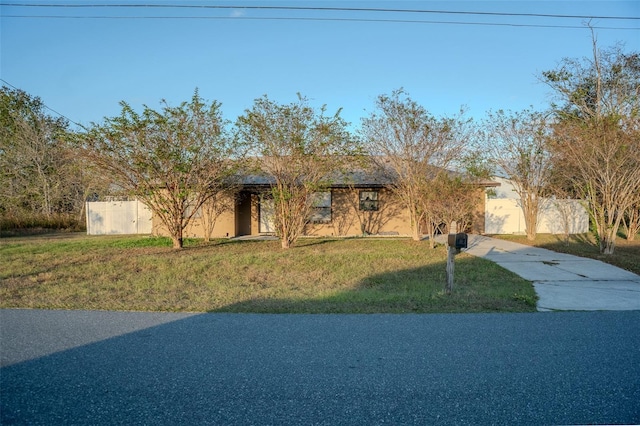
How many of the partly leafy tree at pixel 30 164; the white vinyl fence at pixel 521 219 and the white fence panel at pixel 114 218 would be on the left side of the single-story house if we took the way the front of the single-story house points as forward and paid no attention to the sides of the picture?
1

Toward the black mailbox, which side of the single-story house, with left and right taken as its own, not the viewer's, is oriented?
front

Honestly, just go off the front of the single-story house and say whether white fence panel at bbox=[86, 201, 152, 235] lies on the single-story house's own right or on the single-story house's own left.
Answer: on the single-story house's own right

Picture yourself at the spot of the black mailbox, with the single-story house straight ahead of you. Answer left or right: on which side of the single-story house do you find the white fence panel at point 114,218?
left

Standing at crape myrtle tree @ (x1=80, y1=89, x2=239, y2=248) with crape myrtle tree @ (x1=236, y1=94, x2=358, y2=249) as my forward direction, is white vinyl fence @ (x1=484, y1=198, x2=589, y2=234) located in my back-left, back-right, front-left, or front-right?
front-left

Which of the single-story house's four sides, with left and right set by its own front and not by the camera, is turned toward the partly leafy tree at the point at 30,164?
right

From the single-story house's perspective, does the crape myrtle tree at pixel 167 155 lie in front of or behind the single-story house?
in front

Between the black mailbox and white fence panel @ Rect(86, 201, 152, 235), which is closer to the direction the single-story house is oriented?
the black mailbox

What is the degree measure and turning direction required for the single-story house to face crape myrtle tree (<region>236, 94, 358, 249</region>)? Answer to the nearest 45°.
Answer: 0° — it already faces it

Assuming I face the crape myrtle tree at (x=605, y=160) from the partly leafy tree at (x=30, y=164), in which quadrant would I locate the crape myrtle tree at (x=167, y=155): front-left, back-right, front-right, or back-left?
front-right

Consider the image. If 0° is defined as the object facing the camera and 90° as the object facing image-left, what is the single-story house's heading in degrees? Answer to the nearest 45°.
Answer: approximately 0°

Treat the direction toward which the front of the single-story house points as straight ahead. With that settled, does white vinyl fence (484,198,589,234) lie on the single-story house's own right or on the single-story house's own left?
on the single-story house's own left

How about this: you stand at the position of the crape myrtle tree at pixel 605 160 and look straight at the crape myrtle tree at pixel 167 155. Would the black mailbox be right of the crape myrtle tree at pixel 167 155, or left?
left

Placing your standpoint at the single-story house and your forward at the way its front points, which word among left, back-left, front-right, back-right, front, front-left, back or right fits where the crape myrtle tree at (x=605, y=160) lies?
front-left
